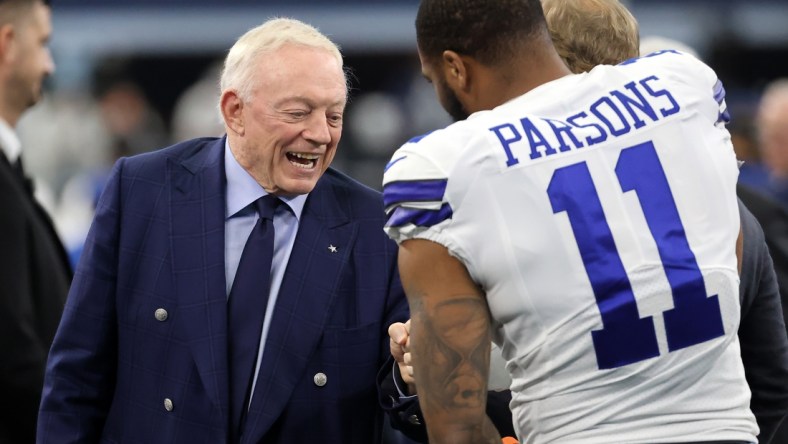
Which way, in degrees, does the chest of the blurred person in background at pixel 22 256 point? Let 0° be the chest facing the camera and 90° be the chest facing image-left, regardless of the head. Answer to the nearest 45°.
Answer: approximately 270°

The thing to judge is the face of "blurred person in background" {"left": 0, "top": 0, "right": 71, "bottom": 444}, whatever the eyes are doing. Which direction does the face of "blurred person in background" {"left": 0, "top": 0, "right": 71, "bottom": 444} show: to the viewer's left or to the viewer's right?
to the viewer's right

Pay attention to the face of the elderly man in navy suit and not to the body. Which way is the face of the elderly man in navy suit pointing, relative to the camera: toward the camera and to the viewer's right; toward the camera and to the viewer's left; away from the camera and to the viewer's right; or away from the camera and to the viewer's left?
toward the camera and to the viewer's right
